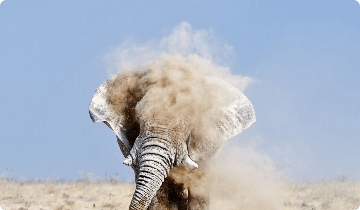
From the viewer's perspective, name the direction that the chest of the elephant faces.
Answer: toward the camera
